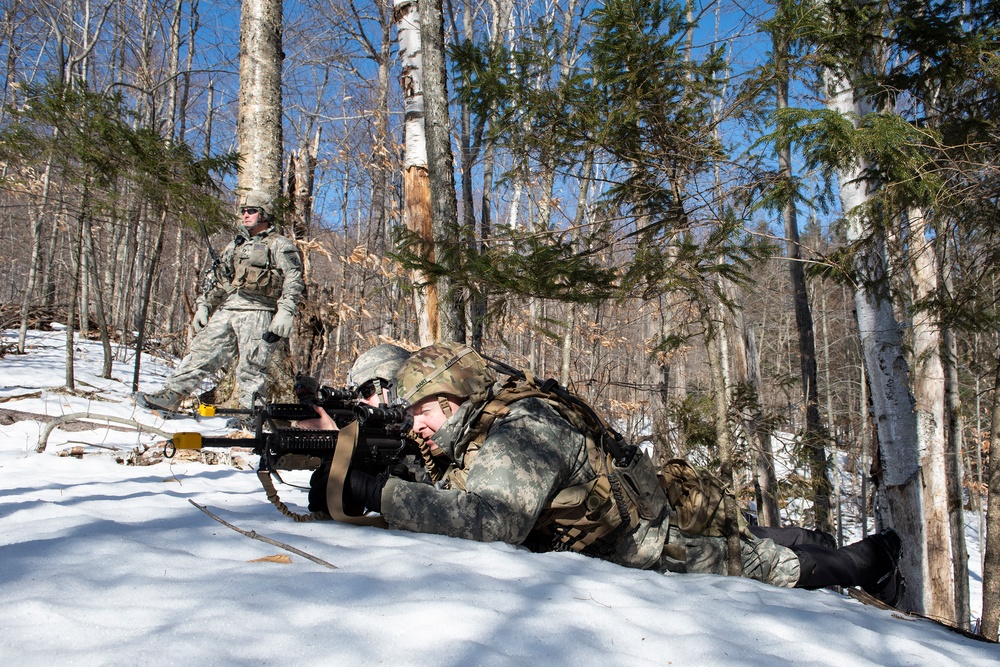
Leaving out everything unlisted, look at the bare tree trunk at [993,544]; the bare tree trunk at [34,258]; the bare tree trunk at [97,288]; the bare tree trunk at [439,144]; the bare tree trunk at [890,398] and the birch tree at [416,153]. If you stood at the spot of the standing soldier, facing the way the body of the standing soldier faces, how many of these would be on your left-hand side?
4

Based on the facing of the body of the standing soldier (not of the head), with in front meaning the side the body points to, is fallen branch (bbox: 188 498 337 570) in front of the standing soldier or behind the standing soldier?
in front

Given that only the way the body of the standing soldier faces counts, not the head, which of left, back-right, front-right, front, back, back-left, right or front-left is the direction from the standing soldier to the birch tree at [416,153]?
left

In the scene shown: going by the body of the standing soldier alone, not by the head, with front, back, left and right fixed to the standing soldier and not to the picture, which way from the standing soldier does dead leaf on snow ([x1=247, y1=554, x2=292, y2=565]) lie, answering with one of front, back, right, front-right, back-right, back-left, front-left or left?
front-left

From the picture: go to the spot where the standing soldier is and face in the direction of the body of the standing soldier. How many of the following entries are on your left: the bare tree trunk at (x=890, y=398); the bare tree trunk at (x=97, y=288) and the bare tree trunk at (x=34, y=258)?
1

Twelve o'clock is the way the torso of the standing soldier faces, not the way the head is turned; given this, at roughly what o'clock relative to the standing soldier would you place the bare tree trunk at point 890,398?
The bare tree trunk is roughly at 9 o'clock from the standing soldier.

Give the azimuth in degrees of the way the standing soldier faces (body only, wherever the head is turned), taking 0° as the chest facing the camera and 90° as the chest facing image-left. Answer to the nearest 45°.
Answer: approximately 45°

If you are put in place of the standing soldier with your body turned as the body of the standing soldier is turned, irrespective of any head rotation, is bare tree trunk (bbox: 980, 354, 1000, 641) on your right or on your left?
on your left

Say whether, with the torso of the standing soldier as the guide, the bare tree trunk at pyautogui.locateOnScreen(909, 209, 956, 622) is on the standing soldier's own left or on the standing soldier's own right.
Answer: on the standing soldier's own left

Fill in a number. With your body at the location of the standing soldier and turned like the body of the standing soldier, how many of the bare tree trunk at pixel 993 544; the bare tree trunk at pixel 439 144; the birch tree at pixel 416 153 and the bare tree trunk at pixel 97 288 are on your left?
3

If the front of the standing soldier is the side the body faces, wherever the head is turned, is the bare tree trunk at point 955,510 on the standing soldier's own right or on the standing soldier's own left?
on the standing soldier's own left

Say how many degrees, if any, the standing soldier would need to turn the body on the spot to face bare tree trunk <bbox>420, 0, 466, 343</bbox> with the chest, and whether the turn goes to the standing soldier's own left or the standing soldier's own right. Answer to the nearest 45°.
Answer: approximately 90° to the standing soldier's own left
